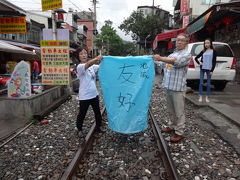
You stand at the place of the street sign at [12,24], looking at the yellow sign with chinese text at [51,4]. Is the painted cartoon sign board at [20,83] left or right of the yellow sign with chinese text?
right

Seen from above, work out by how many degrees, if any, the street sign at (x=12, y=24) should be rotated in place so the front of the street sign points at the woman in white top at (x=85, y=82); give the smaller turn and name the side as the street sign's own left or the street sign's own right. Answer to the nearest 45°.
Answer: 0° — it already faces them

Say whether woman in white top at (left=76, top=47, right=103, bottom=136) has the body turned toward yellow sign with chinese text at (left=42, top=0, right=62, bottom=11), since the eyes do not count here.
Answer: no

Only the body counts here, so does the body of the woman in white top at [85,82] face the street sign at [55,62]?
no

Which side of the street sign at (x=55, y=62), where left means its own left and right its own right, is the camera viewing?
front

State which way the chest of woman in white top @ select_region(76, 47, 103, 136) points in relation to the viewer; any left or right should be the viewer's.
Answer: facing the viewer and to the right of the viewer

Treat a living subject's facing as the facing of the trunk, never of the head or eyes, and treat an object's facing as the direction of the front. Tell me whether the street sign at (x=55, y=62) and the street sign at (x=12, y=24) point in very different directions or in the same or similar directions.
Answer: same or similar directions

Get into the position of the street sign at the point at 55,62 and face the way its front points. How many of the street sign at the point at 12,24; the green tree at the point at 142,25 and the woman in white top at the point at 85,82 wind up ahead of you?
1

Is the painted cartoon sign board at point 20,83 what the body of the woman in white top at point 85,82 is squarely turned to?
no

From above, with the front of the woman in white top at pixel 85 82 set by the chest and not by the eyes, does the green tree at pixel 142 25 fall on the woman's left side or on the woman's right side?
on the woman's left side

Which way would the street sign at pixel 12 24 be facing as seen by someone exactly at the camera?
facing the viewer
